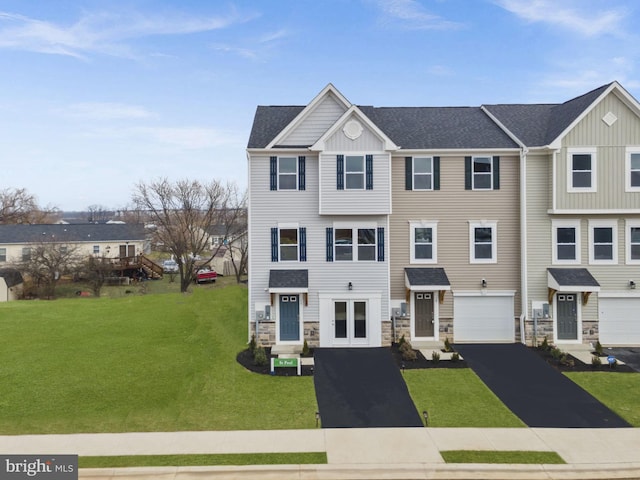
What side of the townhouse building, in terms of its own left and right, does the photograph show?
front

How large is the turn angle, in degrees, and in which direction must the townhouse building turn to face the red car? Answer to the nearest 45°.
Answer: approximately 135° to its right

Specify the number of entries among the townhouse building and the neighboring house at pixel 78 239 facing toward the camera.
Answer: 1

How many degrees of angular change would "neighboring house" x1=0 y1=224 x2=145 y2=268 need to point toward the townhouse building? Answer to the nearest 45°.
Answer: approximately 180°

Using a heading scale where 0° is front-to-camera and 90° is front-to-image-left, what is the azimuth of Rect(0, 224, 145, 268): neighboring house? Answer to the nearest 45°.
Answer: approximately 180°

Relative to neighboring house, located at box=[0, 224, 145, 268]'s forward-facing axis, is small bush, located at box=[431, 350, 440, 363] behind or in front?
behind
